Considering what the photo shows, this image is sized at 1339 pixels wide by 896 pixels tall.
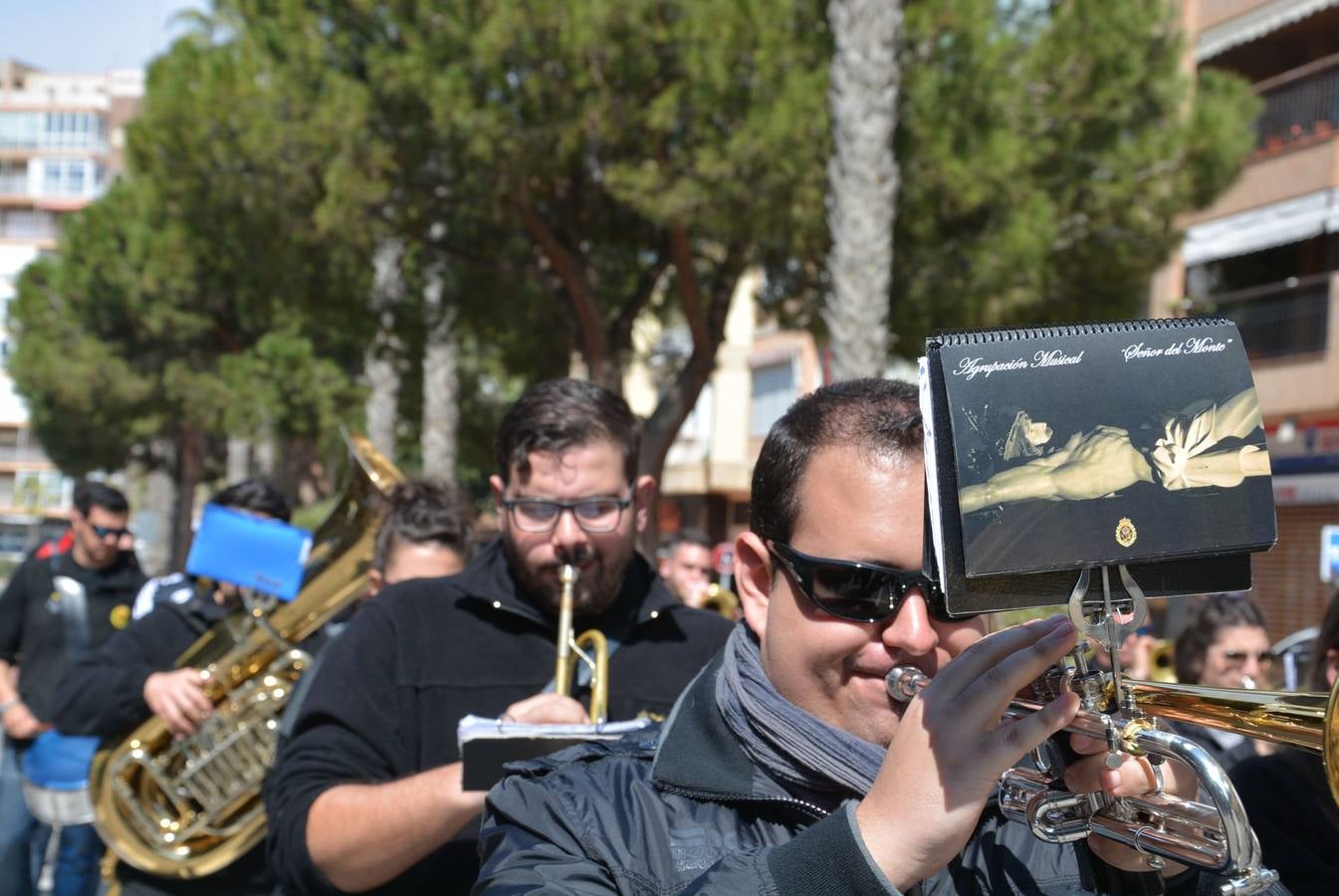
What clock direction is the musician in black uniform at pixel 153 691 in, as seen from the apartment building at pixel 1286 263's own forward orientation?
The musician in black uniform is roughly at 11 o'clock from the apartment building.

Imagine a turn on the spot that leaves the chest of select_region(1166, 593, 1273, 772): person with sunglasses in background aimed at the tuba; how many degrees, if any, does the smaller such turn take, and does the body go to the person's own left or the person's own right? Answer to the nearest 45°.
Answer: approximately 90° to the person's own right

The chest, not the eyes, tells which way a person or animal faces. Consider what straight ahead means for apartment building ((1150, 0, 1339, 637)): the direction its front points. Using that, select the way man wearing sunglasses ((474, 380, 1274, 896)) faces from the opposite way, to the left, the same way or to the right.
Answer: to the left

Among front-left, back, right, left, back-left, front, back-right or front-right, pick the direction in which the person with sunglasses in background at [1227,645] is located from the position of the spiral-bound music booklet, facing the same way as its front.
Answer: back

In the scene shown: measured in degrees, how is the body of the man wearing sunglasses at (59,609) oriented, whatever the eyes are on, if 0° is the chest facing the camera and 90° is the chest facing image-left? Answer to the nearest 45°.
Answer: approximately 315°
